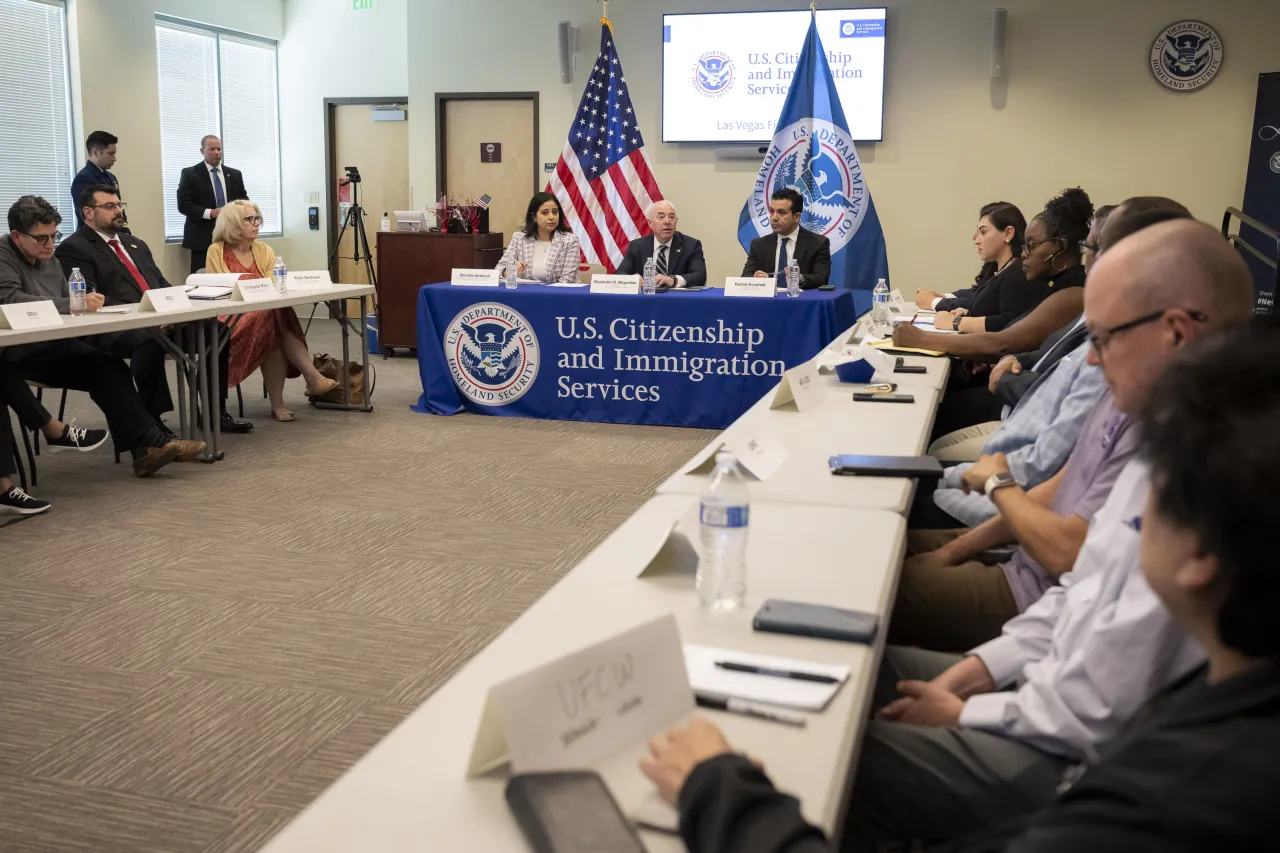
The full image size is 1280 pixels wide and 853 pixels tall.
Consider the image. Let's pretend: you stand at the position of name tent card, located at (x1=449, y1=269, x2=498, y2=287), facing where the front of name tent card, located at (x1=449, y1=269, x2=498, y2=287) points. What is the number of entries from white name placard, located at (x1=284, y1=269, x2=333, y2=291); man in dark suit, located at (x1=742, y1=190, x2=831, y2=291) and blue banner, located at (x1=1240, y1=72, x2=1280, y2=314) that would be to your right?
1

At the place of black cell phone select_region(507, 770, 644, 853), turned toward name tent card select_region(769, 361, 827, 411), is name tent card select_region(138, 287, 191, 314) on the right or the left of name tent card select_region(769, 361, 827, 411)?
left

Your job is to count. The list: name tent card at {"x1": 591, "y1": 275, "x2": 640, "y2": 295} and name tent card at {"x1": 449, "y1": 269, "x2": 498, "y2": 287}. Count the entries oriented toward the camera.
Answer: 2

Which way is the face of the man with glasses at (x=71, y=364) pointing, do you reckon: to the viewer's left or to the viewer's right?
to the viewer's right

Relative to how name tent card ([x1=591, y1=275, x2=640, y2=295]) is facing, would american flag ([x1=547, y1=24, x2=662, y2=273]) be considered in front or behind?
behind

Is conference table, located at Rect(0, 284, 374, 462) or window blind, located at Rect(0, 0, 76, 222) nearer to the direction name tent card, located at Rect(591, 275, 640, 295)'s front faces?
the conference table

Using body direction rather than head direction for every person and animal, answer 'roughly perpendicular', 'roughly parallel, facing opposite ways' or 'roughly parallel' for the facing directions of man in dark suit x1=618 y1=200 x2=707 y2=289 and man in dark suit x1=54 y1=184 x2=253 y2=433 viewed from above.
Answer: roughly perpendicular

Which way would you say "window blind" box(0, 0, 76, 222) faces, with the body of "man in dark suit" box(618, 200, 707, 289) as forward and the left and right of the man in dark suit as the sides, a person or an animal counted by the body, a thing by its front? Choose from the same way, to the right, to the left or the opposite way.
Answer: to the left

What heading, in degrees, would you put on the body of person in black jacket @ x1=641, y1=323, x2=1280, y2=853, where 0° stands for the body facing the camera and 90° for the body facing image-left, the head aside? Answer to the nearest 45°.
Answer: approximately 135°

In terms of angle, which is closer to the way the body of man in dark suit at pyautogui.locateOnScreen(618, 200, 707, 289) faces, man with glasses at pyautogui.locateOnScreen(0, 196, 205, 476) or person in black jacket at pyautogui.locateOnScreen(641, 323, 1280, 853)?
the person in black jacket

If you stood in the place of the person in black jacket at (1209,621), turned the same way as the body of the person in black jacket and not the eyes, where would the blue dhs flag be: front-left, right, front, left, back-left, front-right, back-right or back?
front-right

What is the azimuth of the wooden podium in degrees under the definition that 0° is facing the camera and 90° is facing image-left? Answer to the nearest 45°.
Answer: approximately 0°

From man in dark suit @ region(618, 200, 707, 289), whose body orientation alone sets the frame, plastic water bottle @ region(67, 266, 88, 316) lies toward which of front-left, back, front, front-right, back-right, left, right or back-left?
front-right

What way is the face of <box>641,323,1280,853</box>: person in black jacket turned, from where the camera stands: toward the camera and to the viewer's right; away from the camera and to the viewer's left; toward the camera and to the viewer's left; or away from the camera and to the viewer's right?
away from the camera and to the viewer's left

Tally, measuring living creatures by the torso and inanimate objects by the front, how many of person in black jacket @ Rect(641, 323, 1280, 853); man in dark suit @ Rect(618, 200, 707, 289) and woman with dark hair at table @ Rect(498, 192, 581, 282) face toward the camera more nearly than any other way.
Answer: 2

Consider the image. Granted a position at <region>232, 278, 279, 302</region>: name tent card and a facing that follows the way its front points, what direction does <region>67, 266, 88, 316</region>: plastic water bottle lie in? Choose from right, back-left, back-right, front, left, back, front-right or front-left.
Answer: right

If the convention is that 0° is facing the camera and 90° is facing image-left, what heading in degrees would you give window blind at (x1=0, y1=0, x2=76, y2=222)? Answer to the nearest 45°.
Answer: approximately 315°
